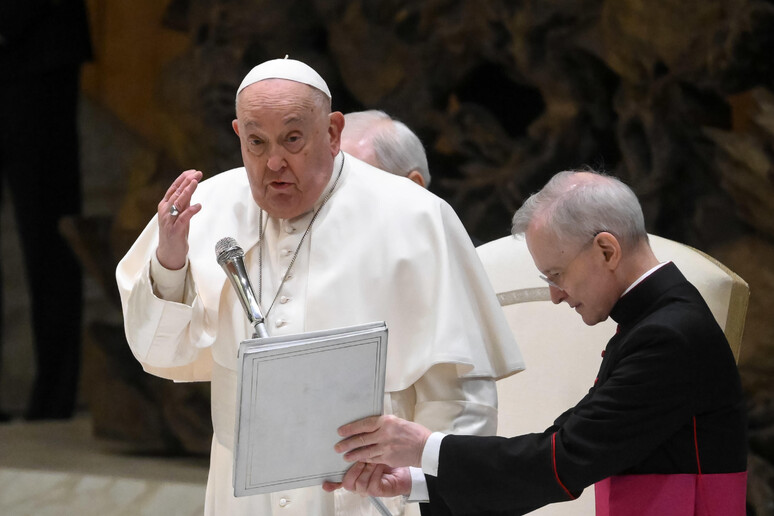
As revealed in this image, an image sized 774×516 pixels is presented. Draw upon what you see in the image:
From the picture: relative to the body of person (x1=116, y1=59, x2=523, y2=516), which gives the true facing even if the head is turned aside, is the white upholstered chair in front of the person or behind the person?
behind

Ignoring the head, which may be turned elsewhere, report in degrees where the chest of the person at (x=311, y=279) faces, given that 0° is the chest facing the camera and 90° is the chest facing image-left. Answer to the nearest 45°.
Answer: approximately 45°
